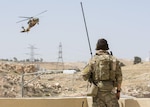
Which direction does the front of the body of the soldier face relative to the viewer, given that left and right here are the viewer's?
facing away from the viewer
